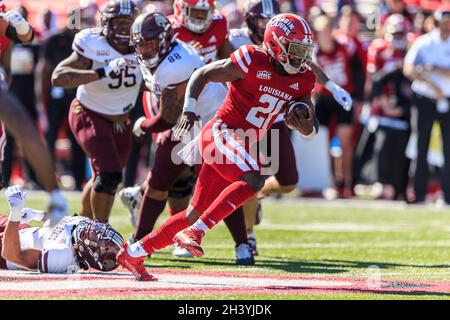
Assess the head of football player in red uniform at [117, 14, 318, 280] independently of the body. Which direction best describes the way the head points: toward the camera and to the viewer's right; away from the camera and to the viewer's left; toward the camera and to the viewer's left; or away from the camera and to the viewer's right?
toward the camera and to the viewer's right

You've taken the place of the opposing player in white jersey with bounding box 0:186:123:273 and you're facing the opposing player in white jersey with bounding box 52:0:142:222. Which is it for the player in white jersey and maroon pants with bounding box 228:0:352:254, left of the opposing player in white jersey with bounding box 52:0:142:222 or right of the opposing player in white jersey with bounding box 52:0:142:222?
right

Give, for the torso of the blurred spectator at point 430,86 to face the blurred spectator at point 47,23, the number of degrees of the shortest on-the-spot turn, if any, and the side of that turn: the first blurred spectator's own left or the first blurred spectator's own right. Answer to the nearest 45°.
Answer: approximately 90° to the first blurred spectator's own right

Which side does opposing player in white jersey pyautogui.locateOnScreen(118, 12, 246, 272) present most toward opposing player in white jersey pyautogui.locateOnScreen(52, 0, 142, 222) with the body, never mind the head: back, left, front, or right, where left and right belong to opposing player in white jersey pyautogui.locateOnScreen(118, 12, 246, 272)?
right

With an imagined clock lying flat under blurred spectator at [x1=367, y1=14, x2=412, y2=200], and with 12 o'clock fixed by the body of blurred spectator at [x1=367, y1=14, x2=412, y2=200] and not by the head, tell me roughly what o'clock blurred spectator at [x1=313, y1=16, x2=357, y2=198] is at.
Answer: blurred spectator at [x1=313, y1=16, x2=357, y2=198] is roughly at 3 o'clock from blurred spectator at [x1=367, y1=14, x2=412, y2=200].

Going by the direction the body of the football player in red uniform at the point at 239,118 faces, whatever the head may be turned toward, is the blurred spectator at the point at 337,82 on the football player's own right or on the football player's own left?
on the football player's own left

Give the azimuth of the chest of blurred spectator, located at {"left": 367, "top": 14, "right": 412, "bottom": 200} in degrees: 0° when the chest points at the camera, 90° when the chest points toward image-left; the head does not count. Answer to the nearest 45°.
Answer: approximately 0°

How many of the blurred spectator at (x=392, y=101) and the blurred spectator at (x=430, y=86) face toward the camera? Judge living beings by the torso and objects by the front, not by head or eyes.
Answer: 2

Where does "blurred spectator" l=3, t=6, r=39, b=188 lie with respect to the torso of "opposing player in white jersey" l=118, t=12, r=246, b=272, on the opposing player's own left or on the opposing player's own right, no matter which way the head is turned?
on the opposing player's own right

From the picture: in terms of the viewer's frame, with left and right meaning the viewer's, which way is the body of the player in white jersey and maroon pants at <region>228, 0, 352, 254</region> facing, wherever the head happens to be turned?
facing the viewer and to the right of the viewer
